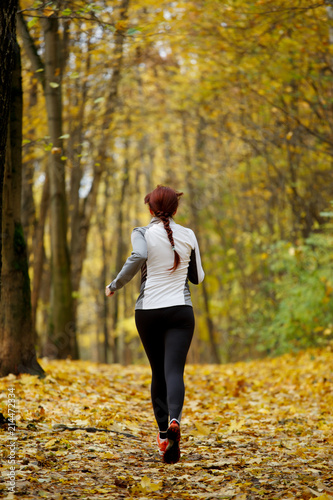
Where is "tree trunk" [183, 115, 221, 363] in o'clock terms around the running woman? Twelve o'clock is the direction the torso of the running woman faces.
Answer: The tree trunk is roughly at 12 o'clock from the running woman.

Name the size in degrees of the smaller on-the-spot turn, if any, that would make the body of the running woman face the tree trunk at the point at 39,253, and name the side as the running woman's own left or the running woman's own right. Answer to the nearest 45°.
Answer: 0° — they already face it

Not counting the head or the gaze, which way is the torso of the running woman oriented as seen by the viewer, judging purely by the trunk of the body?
away from the camera

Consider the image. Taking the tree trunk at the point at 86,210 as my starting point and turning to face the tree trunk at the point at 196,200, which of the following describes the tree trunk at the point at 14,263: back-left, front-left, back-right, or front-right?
back-right

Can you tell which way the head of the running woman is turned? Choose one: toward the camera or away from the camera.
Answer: away from the camera
